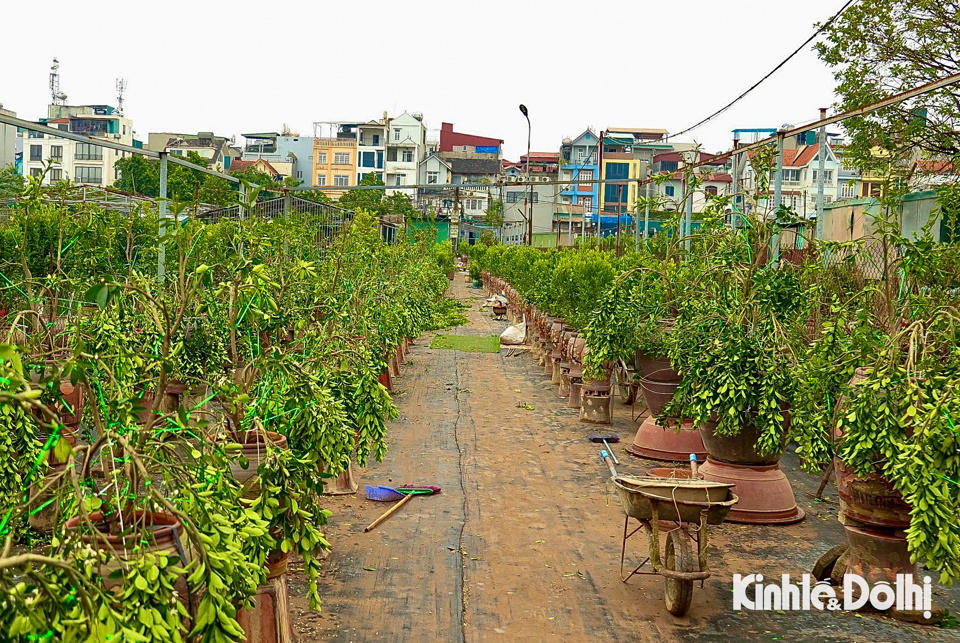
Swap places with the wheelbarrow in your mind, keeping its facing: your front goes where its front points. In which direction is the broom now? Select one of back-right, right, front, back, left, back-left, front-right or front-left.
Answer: back-right

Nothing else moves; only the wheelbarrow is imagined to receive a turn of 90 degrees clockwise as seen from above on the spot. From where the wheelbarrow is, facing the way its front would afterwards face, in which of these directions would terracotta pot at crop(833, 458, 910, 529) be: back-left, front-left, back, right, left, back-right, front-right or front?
back

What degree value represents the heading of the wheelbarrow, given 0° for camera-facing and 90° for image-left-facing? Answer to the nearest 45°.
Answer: approximately 0°

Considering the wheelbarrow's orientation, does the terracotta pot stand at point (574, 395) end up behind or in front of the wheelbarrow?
behind

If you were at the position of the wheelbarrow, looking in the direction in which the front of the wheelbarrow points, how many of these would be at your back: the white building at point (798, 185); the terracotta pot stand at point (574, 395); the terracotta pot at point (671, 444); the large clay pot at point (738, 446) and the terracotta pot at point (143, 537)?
4

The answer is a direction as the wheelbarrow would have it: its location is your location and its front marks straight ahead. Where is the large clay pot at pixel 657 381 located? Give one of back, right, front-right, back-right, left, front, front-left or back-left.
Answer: back

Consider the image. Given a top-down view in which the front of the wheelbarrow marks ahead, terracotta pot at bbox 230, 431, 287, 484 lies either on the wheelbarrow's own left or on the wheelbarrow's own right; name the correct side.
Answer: on the wheelbarrow's own right

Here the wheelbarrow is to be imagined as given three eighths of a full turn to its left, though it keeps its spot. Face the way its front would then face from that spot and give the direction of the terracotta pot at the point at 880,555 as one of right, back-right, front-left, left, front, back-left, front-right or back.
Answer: front-right

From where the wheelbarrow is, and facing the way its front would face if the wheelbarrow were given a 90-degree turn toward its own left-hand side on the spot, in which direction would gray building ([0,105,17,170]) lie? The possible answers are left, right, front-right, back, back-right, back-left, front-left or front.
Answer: back-left

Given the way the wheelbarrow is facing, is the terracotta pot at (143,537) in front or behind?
in front

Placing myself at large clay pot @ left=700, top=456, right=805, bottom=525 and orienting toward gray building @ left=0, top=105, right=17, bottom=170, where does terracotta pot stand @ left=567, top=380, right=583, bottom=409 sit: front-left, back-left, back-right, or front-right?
front-right
